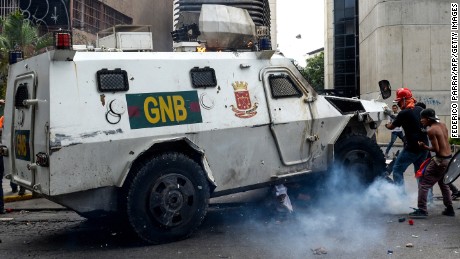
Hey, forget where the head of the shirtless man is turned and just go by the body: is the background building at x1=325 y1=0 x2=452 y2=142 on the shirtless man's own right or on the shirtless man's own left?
on the shirtless man's own right

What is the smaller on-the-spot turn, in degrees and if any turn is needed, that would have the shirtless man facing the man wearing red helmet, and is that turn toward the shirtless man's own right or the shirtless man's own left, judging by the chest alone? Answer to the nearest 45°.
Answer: approximately 45° to the shirtless man's own right

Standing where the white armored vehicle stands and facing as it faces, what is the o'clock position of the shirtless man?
The shirtless man is roughly at 1 o'clock from the white armored vehicle.

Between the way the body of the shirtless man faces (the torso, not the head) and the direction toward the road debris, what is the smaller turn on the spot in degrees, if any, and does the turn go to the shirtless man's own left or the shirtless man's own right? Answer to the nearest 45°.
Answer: approximately 45° to the shirtless man's own left

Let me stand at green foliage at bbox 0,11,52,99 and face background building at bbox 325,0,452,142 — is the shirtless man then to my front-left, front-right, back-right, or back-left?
front-right

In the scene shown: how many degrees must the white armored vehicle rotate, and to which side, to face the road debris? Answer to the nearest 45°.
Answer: approximately 45° to its right

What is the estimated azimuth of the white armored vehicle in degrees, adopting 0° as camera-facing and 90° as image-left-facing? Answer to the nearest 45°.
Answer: approximately 225°

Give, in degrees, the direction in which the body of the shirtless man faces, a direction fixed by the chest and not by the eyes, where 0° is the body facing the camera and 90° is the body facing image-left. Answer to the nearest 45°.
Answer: approximately 90°

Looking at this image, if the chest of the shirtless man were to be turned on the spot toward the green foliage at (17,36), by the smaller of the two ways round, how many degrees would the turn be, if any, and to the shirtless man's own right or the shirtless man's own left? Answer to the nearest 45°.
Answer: approximately 45° to the shirtless man's own right

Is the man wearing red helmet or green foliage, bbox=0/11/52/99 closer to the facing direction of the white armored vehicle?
the man wearing red helmet

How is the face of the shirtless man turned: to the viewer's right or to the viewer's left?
to the viewer's left

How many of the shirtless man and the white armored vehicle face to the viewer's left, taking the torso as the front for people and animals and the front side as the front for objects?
1
